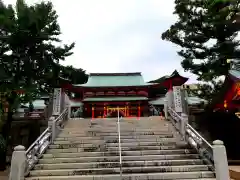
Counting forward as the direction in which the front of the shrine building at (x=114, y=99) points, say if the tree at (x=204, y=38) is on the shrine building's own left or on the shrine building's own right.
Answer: on the shrine building's own left

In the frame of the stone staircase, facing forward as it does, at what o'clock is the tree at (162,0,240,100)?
The tree is roughly at 7 o'clock from the stone staircase.

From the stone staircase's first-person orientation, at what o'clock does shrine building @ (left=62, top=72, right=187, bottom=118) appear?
The shrine building is roughly at 6 o'clock from the stone staircase.

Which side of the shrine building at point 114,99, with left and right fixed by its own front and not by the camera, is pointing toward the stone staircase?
front

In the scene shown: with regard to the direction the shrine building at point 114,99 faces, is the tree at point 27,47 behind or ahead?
ahead

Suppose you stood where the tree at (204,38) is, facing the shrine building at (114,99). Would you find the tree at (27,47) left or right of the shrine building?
left

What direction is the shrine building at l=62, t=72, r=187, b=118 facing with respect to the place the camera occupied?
facing the viewer

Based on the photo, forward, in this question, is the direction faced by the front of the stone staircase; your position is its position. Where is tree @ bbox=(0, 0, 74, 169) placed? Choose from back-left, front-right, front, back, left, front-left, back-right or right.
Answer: back-right

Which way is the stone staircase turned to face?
toward the camera

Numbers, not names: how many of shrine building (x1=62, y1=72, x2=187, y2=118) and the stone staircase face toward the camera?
2

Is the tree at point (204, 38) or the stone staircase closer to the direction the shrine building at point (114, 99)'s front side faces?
the stone staircase
